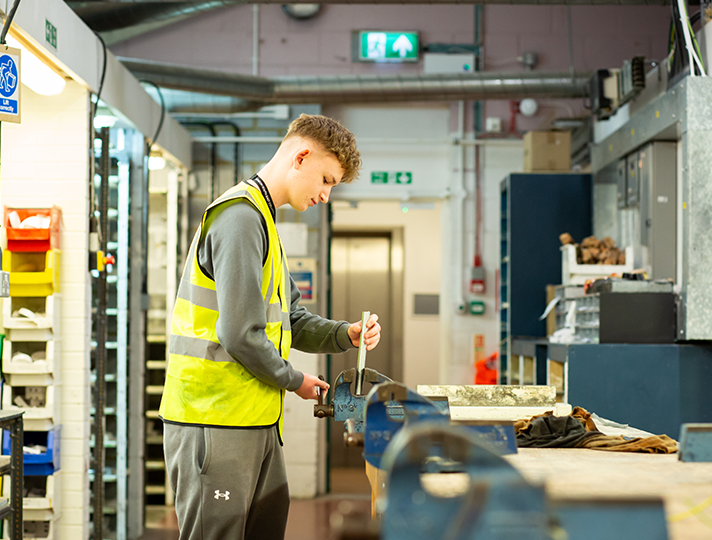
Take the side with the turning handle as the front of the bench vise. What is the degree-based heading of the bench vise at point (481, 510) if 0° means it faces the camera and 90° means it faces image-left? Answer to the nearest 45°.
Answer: approximately 90°

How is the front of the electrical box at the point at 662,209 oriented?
to the viewer's left

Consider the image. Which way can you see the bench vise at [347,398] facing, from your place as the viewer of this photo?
facing to the left of the viewer

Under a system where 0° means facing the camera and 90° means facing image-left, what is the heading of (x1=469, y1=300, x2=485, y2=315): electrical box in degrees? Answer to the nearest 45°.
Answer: approximately 0°

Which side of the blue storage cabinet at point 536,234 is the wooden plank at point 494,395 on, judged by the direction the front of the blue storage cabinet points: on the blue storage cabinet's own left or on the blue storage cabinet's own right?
on the blue storage cabinet's own left

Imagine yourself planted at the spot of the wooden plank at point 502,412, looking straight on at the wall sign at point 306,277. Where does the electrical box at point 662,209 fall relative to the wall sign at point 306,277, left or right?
right

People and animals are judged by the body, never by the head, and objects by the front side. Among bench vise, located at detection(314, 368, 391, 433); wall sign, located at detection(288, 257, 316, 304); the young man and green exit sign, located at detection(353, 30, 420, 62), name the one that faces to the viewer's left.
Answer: the bench vise

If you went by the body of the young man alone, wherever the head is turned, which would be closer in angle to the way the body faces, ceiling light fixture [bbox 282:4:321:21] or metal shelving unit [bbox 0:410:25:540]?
the ceiling light fixture

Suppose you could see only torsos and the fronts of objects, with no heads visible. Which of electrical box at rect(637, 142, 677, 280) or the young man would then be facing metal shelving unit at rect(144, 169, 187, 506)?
the electrical box
